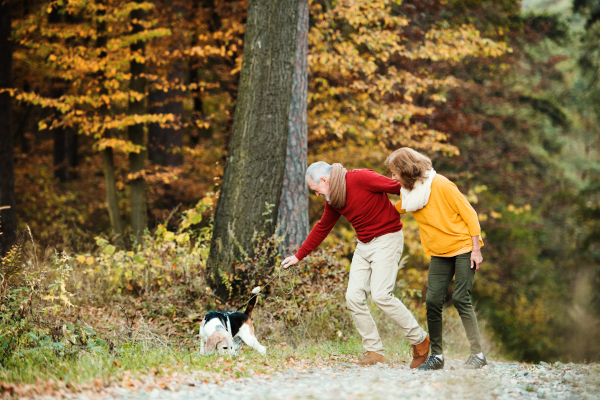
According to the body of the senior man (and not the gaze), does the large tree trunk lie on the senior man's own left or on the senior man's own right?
on the senior man's own right

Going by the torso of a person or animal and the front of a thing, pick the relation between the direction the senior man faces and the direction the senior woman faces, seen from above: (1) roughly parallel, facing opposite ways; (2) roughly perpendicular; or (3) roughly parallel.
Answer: roughly parallel

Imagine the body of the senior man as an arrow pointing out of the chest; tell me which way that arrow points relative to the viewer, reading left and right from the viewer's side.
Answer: facing the viewer and to the left of the viewer

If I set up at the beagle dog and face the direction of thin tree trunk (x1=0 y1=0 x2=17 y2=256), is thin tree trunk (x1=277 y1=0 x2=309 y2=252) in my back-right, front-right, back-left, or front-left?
front-right

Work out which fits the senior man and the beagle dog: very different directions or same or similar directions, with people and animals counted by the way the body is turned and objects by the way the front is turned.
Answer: same or similar directions

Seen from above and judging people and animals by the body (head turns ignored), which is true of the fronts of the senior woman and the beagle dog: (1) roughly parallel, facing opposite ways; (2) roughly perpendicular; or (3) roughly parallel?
roughly parallel

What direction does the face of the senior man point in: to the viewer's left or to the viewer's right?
to the viewer's left

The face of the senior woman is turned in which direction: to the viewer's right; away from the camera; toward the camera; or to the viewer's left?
to the viewer's left

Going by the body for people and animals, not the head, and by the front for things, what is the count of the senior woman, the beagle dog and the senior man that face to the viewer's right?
0

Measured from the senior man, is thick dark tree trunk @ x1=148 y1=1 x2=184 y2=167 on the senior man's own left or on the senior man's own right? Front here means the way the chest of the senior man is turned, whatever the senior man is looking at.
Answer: on the senior man's own right
